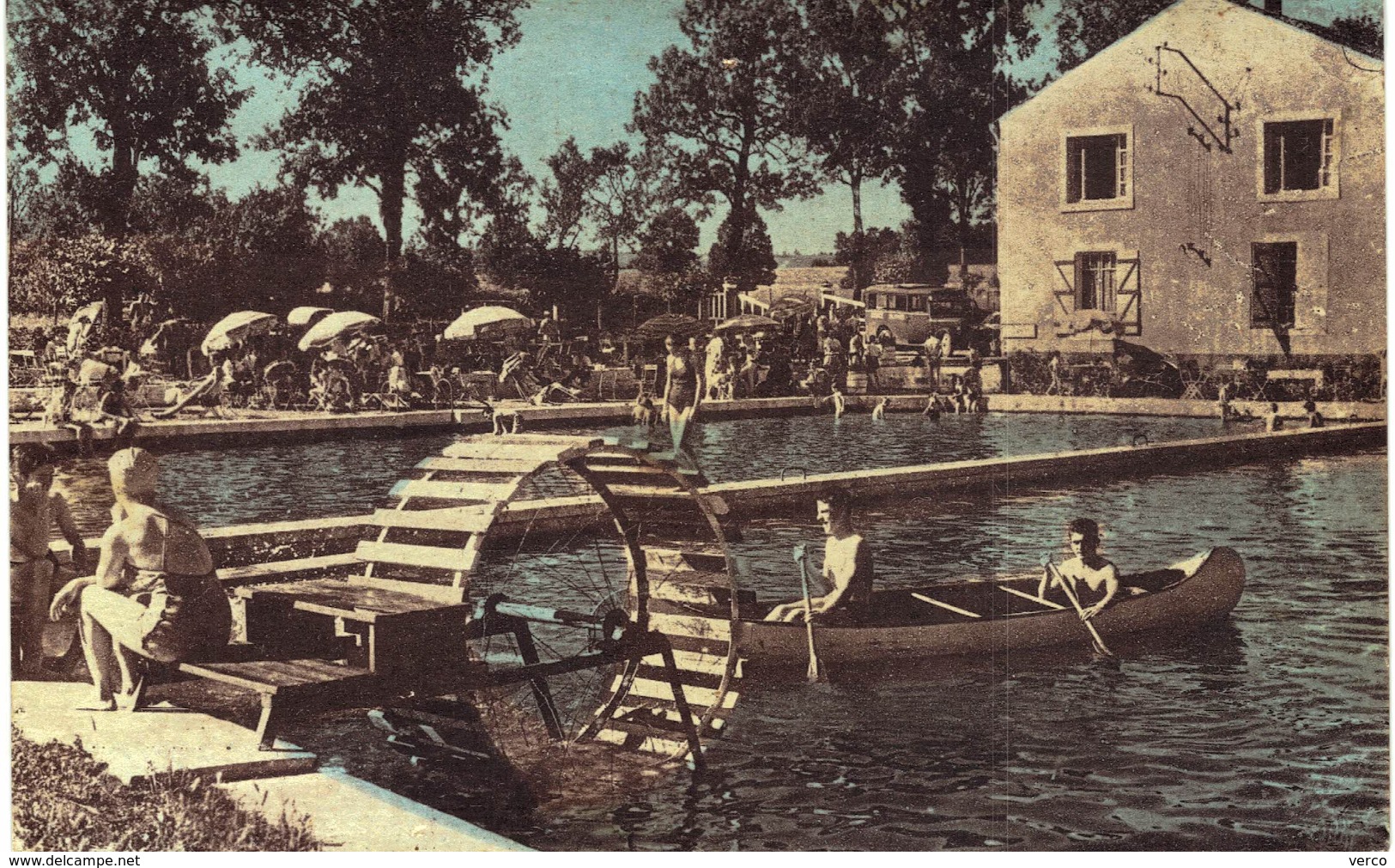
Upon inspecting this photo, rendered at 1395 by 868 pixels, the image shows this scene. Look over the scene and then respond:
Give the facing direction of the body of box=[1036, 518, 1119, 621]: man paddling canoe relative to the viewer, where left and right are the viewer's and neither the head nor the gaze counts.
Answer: facing the viewer and to the left of the viewer

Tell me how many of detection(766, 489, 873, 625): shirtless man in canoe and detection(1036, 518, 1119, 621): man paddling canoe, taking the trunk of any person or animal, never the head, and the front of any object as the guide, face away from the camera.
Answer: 0

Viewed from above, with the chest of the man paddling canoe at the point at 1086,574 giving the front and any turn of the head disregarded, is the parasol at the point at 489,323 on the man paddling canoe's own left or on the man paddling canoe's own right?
on the man paddling canoe's own right

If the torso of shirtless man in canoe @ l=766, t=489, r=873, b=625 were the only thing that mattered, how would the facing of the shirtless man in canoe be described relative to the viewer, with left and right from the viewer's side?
facing to the left of the viewer

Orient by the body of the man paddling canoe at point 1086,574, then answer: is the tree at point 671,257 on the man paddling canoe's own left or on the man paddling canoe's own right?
on the man paddling canoe's own right

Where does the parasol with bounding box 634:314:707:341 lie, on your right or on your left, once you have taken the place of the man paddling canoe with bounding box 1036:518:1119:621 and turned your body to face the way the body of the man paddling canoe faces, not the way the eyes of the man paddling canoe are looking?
on your right
